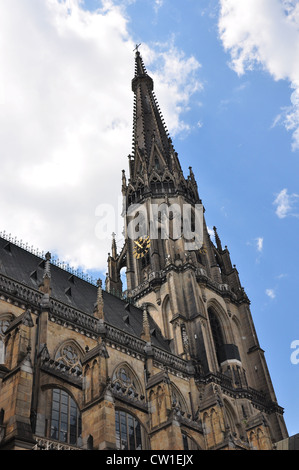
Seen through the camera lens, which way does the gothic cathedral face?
facing away from the viewer and to the right of the viewer
